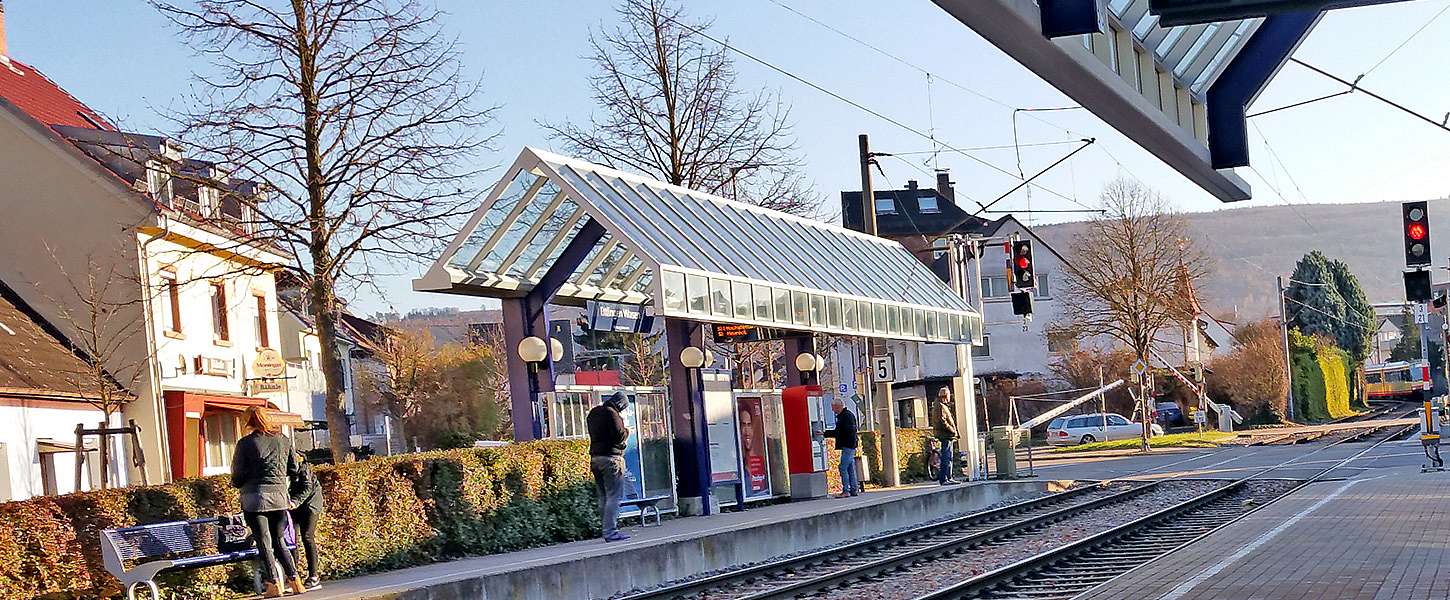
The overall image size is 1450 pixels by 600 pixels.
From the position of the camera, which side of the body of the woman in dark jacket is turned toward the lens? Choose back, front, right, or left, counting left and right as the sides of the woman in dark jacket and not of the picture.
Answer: back

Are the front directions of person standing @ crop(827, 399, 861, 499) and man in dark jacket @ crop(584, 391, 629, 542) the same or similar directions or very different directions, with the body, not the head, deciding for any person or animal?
very different directions

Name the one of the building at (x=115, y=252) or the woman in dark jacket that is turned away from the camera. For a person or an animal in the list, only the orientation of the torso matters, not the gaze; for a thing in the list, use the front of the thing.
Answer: the woman in dark jacket

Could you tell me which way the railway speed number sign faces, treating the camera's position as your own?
facing the viewer

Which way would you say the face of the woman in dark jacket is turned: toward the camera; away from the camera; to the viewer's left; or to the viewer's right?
away from the camera

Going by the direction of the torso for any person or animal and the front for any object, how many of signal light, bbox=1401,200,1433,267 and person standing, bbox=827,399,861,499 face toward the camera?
1

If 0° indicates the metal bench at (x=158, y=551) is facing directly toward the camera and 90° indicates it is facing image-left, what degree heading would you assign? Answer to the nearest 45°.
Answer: approximately 315°

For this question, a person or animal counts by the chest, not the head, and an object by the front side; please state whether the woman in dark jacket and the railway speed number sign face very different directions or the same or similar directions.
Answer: very different directions

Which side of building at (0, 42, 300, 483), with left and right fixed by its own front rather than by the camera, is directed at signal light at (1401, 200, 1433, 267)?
front

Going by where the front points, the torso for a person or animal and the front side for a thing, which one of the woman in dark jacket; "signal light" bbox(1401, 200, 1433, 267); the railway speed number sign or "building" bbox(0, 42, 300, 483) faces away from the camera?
the woman in dark jacket

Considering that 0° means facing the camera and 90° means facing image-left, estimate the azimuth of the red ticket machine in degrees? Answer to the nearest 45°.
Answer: approximately 315°

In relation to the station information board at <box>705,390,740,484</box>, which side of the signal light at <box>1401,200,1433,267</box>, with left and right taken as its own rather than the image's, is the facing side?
right
